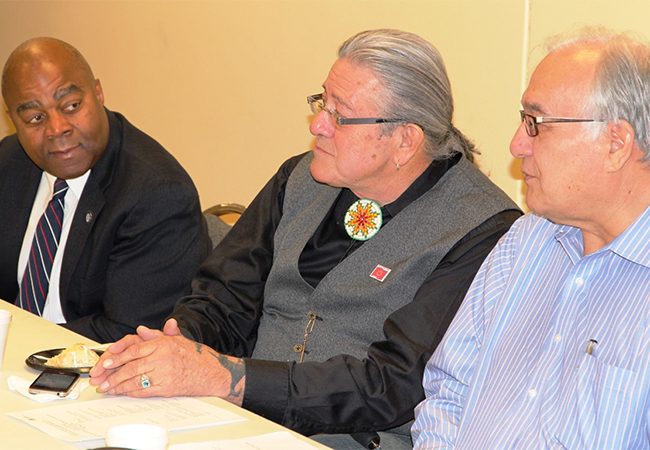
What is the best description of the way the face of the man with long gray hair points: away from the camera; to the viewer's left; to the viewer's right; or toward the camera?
to the viewer's left

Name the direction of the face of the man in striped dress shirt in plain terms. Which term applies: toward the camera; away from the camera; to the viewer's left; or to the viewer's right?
to the viewer's left

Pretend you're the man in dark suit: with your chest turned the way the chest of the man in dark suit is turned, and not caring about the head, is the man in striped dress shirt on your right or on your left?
on your left

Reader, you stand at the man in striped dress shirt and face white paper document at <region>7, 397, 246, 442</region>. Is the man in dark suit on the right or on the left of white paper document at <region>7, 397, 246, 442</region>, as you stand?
right

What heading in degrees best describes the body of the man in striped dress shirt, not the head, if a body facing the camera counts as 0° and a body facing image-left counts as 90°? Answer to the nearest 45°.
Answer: approximately 45°

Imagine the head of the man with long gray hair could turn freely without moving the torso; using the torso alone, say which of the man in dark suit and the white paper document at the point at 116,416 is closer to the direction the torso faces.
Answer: the white paper document

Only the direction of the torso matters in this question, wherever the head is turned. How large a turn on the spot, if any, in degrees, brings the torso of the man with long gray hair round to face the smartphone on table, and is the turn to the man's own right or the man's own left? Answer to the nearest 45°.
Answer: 0° — they already face it
